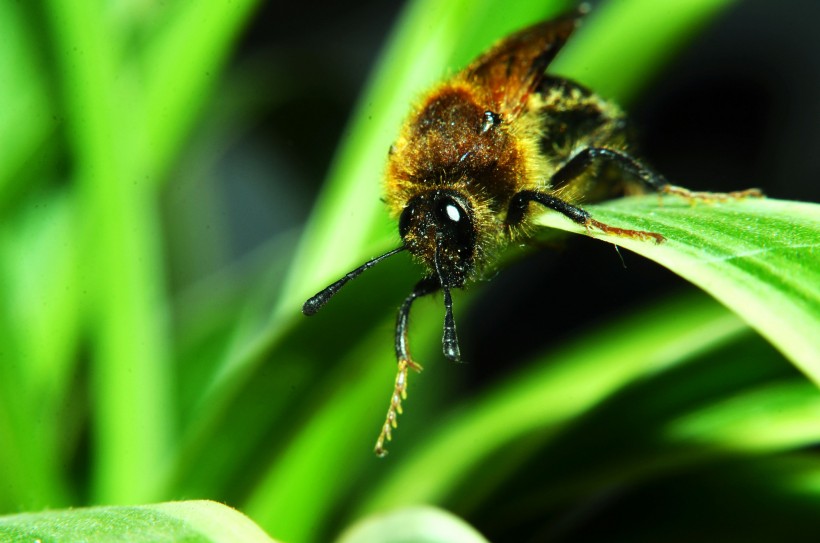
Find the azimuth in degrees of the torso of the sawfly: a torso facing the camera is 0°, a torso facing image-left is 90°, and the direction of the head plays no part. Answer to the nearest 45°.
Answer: approximately 45°
